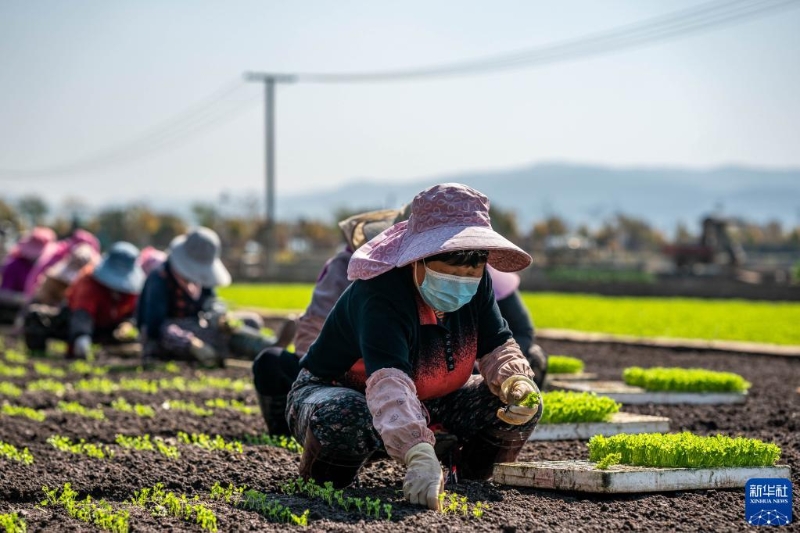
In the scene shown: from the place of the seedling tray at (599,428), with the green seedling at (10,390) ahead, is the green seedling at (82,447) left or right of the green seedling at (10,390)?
left

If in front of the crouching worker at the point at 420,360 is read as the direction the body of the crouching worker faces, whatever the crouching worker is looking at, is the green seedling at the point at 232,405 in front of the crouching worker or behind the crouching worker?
behind

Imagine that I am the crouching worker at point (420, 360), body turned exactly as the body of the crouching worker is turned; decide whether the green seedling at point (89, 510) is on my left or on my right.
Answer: on my right

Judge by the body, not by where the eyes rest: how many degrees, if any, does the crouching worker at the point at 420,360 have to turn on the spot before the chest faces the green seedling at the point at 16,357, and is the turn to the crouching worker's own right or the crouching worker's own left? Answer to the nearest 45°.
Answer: approximately 180°

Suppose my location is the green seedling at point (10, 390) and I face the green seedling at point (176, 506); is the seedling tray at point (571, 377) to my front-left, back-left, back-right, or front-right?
front-left

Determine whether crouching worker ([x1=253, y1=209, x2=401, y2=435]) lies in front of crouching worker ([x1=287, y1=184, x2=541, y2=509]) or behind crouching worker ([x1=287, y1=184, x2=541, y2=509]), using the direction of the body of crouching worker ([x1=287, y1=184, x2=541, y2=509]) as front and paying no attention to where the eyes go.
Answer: behind

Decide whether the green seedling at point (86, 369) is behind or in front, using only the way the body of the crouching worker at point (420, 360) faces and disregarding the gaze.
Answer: behind

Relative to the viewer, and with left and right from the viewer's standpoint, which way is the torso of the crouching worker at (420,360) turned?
facing the viewer and to the right of the viewer

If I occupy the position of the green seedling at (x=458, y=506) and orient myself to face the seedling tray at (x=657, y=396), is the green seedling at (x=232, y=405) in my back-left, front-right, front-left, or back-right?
front-left
